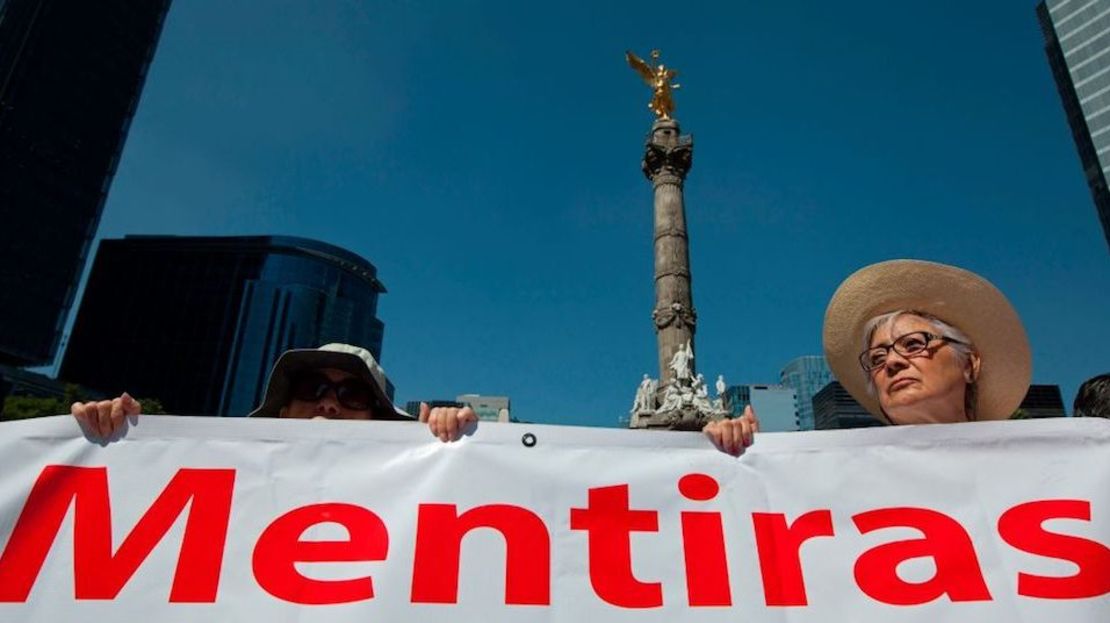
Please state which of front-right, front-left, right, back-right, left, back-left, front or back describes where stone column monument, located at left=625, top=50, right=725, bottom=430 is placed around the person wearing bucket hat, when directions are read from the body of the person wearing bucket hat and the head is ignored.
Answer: back-left

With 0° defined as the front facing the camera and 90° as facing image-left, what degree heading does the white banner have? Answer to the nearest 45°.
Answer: approximately 0°

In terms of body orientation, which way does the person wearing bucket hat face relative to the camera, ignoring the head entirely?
toward the camera

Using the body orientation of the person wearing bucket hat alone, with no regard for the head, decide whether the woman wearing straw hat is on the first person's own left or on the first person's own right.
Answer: on the first person's own left
